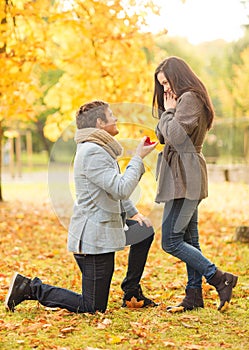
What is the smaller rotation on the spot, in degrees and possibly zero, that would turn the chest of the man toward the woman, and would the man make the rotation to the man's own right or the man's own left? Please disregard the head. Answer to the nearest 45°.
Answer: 0° — they already face them

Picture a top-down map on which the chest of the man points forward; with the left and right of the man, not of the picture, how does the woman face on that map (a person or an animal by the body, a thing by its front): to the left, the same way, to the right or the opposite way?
the opposite way

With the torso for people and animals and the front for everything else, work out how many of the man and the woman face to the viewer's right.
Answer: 1

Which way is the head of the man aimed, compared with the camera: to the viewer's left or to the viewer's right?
to the viewer's right

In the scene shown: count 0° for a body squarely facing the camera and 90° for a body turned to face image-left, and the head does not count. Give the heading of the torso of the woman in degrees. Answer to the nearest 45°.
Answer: approximately 90°

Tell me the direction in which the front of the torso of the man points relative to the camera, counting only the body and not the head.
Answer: to the viewer's right
